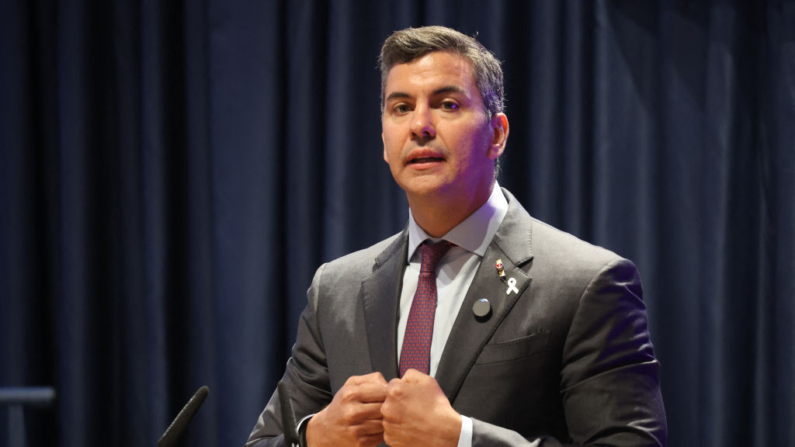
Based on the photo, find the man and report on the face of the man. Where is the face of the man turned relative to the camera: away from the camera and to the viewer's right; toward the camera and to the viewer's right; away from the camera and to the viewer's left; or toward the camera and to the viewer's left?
toward the camera and to the viewer's left

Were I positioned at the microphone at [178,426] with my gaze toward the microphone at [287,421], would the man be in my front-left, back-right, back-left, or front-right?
front-left

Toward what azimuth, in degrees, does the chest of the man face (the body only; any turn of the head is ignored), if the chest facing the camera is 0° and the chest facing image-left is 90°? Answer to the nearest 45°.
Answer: approximately 45°

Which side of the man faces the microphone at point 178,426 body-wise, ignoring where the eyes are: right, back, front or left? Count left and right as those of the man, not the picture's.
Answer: front

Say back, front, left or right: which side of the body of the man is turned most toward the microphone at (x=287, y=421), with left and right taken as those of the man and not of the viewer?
front
